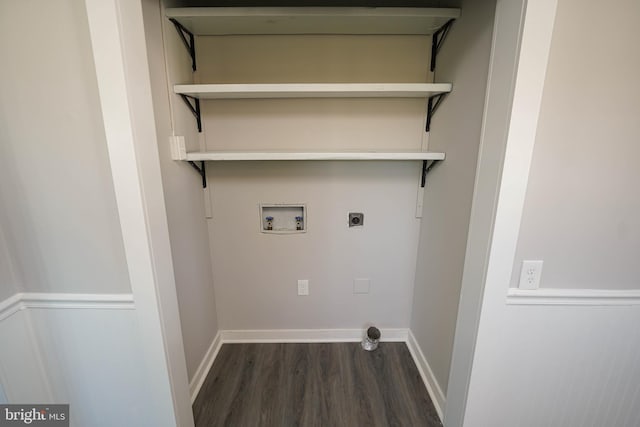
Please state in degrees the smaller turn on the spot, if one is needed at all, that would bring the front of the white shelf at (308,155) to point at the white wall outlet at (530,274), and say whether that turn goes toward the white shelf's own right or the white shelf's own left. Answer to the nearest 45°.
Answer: approximately 45° to the white shelf's own left

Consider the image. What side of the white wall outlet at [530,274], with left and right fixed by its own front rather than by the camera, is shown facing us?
front

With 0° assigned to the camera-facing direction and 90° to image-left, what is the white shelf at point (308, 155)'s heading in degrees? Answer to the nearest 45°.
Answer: approximately 0°

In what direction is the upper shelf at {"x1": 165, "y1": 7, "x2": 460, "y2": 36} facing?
toward the camera

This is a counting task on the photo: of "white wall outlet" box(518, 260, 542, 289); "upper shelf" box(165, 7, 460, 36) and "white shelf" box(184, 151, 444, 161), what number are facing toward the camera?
3
